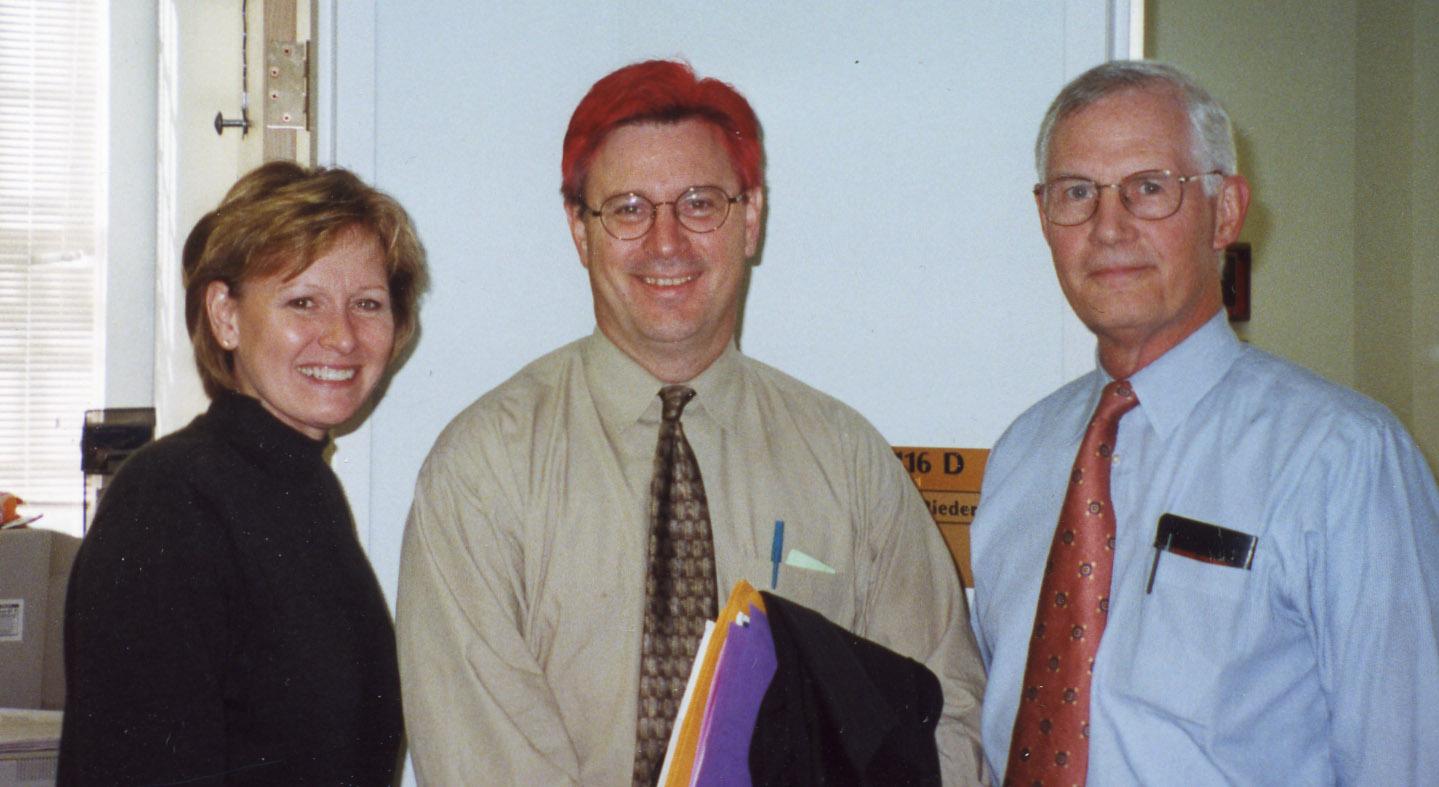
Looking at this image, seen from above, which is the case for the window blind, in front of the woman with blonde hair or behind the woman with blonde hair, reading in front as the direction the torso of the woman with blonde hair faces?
behind

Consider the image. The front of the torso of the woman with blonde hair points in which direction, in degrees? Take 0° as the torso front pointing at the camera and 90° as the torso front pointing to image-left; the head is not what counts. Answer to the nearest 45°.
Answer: approximately 315°

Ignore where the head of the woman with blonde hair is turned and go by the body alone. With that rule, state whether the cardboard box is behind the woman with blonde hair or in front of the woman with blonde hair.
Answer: behind

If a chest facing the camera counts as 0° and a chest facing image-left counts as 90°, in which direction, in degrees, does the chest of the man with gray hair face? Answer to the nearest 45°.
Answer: approximately 45°

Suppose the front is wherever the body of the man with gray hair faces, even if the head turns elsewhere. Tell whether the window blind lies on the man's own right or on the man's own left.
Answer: on the man's own right

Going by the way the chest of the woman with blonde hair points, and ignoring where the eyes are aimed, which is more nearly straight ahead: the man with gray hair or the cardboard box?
the man with gray hair

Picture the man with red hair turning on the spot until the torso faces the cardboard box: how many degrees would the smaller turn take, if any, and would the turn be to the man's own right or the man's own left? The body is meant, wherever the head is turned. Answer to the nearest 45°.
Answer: approximately 135° to the man's own right
